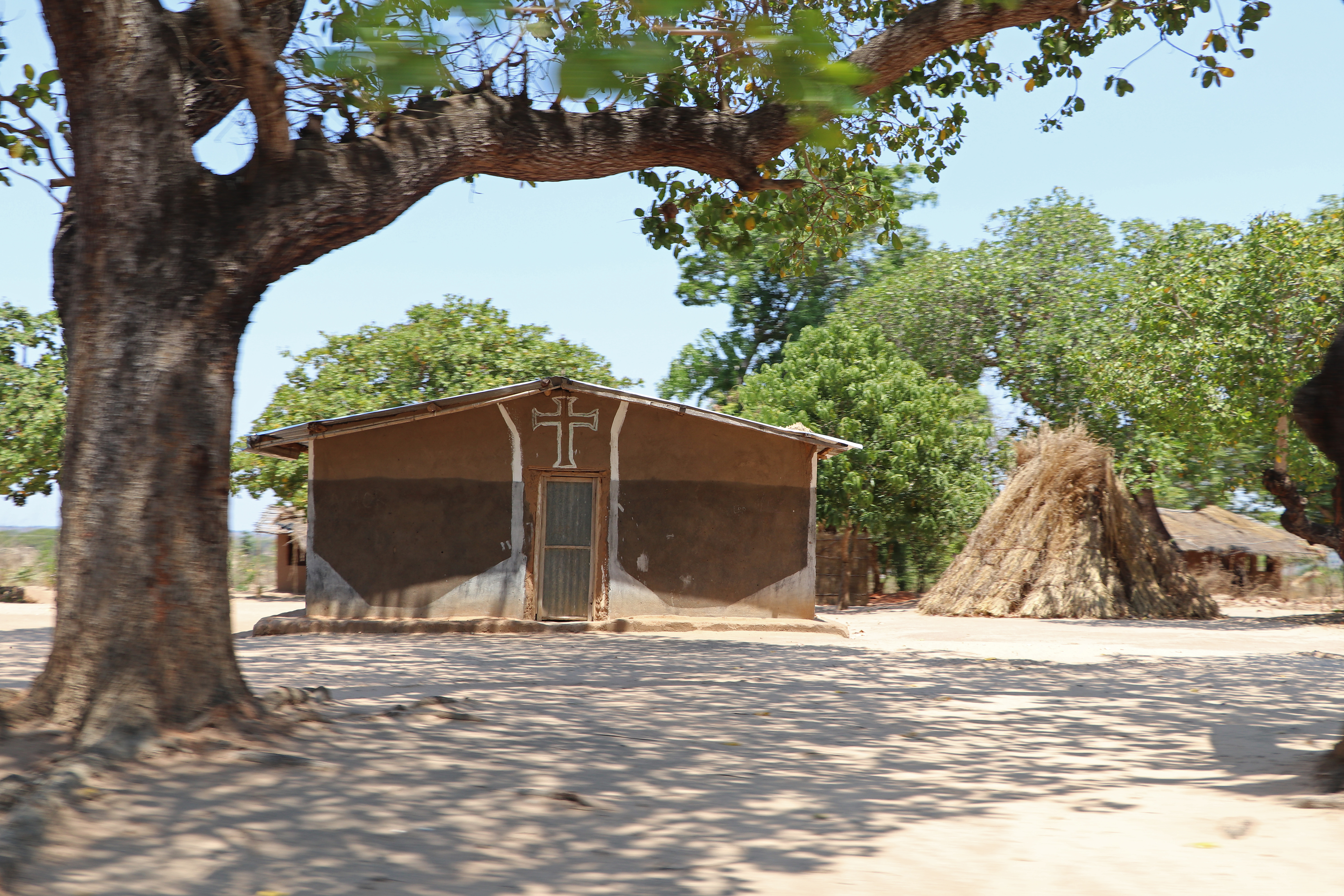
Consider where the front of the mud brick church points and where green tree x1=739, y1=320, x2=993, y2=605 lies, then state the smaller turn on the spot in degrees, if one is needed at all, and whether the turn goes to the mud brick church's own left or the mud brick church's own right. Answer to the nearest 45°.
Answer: approximately 135° to the mud brick church's own left

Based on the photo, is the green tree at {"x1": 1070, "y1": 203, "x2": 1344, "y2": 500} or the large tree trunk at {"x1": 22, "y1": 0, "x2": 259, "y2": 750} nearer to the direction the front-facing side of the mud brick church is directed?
the large tree trunk

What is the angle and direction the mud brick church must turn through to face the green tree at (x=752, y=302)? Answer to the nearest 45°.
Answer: approximately 180°

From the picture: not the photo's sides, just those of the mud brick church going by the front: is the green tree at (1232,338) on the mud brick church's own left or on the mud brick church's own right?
on the mud brick church's own left

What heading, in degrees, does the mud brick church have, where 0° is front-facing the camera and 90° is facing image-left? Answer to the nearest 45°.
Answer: approximately 0°

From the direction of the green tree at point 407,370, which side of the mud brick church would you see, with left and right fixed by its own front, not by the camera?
back

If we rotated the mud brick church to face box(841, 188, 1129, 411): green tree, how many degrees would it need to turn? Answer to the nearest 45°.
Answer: approximately 135° to its left
